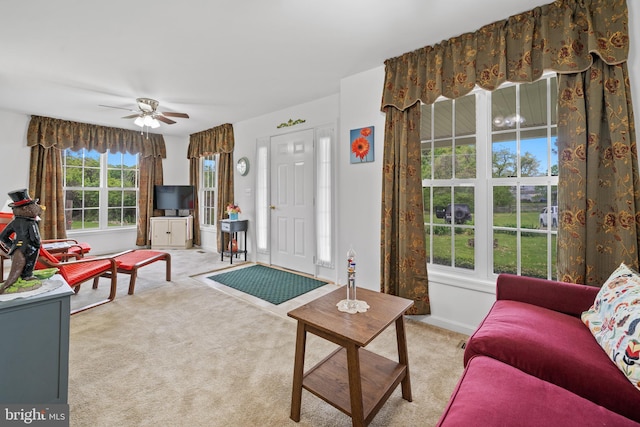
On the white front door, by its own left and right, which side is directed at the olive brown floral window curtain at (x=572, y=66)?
left

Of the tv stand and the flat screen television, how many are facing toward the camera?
2

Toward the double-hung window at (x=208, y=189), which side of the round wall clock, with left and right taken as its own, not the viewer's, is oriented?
right

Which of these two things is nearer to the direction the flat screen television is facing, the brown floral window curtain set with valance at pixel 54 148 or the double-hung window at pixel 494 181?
the double-hung window

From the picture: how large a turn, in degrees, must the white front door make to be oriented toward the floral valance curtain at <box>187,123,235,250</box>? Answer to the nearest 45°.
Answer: approximately 90° to its right

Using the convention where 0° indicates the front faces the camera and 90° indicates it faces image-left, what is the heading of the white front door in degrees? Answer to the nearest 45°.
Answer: approximately 45°

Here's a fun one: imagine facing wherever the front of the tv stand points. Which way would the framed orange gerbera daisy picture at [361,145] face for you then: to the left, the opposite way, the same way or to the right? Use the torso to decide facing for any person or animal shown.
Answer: to the right

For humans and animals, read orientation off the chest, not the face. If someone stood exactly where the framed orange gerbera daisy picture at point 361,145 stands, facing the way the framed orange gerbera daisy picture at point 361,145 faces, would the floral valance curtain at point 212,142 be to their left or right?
on their right

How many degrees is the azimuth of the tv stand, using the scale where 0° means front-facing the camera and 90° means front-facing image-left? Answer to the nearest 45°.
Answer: approximately 0°

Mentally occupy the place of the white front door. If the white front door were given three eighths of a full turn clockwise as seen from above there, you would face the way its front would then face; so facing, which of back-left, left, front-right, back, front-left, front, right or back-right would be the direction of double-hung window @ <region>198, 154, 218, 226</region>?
front-left

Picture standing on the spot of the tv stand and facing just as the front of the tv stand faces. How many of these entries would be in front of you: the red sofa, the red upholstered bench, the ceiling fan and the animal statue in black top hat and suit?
4
